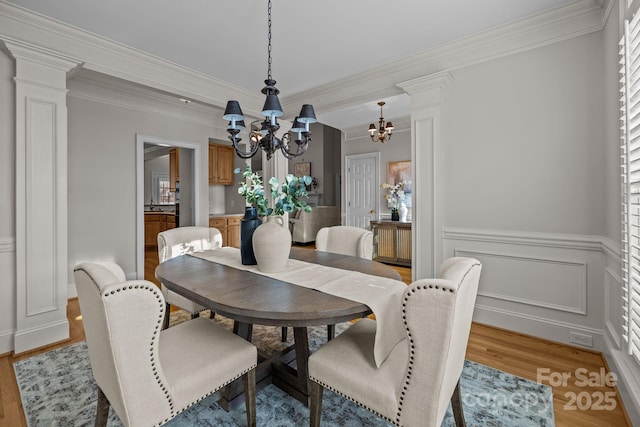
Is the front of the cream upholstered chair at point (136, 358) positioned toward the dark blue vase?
yes

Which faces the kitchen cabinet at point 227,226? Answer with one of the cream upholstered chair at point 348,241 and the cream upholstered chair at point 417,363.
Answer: the cream upholstered chair at point 417,363

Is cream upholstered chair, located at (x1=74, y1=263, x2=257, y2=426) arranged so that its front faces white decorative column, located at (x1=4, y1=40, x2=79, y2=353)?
no

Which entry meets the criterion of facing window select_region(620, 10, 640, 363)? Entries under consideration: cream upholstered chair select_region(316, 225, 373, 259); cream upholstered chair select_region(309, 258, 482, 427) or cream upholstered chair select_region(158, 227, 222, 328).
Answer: cream upholstered chair select_region(158, 227, 222, 328)

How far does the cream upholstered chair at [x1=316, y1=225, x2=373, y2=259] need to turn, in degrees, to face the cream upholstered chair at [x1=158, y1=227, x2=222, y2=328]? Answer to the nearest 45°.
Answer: approximately 45° to its right

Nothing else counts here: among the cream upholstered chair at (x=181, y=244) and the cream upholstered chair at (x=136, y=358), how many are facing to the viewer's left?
0

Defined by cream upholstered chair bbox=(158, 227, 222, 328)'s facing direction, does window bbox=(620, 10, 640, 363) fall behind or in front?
in front

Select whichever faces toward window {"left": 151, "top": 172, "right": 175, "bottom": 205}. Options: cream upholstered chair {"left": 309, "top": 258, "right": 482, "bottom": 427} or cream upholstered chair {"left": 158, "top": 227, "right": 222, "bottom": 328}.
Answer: cream upholstered chair {"left": 309, "top": 258, "right": 482, "bottom": 427}

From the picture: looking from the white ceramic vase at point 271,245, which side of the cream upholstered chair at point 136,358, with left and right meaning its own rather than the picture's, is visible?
front

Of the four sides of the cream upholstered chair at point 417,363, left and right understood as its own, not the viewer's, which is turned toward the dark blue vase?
front

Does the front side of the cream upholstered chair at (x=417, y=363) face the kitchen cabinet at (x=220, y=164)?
yes

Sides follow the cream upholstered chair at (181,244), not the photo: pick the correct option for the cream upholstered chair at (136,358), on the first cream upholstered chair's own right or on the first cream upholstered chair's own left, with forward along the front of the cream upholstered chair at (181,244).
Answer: on the first cream upholstered chair's own right

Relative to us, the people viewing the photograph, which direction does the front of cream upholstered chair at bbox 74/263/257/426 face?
facing away from the viewer and to the right of the viewer

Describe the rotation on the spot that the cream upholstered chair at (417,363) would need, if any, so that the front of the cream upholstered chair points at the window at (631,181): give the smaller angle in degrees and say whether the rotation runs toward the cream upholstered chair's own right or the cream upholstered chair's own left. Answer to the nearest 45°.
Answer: approximately 90° to the cream upholstered chair's own right

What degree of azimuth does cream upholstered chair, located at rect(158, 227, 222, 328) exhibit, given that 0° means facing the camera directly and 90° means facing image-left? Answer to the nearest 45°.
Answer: approximately 315°

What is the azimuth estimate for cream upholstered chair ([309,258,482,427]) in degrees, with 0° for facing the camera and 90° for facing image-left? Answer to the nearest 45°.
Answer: approximately 135°

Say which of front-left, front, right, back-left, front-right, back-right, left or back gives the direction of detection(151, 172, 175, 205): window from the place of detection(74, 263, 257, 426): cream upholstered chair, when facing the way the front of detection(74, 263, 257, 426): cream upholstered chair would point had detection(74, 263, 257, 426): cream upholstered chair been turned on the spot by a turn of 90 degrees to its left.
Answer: front-right

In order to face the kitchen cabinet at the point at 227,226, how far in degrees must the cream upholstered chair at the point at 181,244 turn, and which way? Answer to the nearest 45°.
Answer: approximately 135° to its left

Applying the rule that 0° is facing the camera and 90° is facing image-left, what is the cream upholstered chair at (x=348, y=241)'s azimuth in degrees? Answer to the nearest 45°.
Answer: approximately 45°

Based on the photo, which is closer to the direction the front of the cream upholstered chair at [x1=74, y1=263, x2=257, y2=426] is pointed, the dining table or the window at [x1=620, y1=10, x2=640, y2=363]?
the dining table

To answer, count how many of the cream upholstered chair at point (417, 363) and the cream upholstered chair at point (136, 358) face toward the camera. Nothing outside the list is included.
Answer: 0
